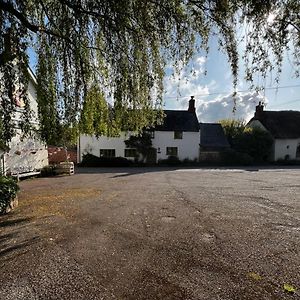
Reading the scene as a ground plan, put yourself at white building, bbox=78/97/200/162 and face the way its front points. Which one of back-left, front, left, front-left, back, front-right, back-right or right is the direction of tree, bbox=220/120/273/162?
left

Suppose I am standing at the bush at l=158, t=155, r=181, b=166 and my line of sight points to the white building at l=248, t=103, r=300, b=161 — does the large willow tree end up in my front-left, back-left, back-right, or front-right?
back-right

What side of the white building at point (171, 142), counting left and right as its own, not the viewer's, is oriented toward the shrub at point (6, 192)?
front

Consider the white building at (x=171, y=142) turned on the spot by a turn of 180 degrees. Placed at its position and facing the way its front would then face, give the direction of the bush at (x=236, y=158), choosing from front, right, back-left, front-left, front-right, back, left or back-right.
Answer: right

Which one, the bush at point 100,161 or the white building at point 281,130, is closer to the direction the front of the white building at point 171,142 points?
the bush

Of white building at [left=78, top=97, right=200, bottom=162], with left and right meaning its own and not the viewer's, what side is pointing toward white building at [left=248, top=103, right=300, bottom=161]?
left

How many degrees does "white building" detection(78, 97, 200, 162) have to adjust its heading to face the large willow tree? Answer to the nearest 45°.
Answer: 0° — it already faces it

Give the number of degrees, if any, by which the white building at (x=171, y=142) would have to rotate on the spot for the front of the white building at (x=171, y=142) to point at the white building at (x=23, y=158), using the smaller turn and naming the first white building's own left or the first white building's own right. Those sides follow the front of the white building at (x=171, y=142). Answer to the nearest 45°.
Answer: approximately 45° to the first white building's own right

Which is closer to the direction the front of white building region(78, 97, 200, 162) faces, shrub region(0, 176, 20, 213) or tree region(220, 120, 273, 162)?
the shrub

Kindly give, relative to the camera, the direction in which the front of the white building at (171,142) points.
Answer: facing the viewer

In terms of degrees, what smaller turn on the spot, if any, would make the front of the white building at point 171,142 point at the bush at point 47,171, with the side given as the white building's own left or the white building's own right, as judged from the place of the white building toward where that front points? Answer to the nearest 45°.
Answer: approximately 45° to the white building's own right

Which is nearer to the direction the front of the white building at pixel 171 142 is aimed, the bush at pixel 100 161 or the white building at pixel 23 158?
the white building
